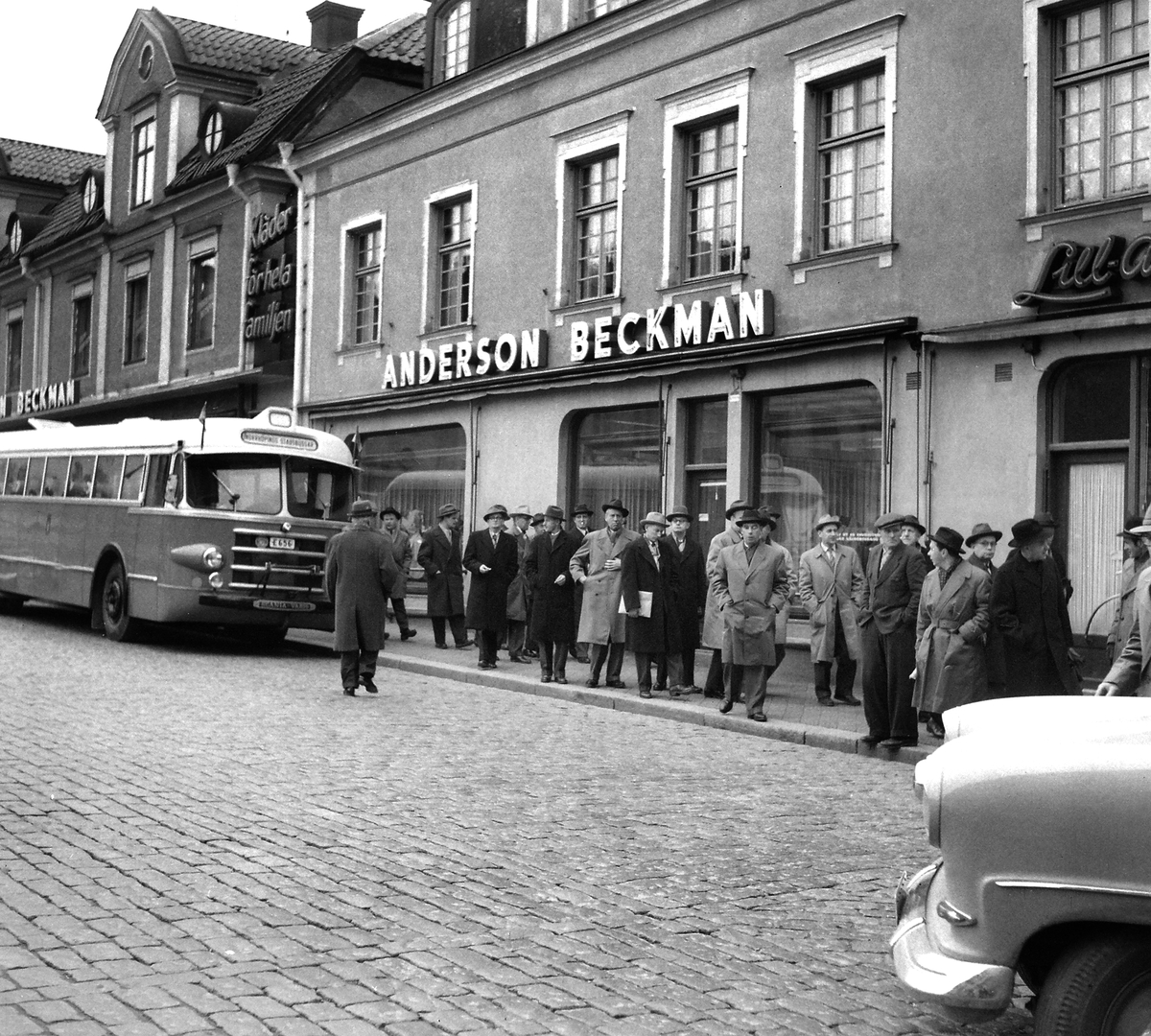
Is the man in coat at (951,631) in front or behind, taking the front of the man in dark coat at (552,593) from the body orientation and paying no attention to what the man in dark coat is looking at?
in front

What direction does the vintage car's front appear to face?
to the viewer's left

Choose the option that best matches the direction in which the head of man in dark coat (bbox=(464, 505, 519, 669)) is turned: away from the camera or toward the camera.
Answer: toward the camera

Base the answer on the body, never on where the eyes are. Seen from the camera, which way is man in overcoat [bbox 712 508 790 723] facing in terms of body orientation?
toward the camera

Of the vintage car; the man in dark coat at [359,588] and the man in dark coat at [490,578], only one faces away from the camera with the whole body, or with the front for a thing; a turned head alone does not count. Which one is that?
the man in dark coat at [359,588]

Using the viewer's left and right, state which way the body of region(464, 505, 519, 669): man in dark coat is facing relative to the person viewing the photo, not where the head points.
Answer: facing the viewer

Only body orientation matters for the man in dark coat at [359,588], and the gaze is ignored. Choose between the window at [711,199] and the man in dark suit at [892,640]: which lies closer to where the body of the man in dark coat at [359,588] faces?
the window

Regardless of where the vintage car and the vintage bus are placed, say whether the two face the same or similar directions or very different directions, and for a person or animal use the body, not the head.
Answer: very different directions

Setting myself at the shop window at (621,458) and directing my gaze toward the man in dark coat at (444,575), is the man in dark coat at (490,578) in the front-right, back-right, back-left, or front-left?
front-left

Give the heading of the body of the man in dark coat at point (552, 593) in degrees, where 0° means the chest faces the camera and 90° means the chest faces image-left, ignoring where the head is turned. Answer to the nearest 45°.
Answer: approximately 0°

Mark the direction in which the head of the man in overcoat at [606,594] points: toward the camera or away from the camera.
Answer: toward the camera

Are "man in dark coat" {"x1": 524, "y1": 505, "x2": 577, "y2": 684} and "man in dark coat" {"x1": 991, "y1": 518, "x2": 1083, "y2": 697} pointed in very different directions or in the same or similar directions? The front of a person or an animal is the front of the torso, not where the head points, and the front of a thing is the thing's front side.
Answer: same or similar directions

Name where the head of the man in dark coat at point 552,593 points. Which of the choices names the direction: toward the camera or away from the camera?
toward the camera
